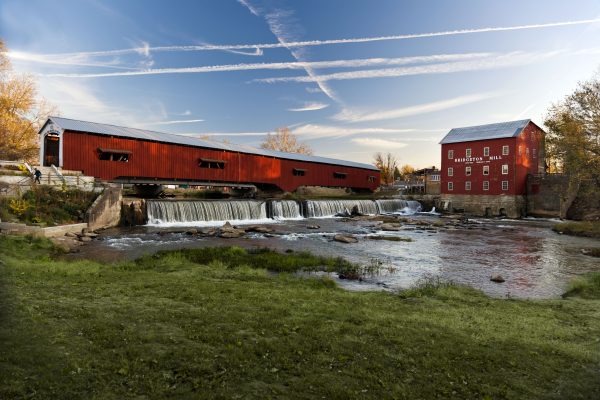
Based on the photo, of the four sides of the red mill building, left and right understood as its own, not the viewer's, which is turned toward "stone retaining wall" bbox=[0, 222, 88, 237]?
front

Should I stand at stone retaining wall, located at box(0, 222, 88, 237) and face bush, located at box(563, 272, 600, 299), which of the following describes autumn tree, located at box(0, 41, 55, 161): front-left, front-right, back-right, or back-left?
back-left

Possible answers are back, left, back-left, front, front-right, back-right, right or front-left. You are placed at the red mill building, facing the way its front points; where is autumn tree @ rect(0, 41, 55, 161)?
front

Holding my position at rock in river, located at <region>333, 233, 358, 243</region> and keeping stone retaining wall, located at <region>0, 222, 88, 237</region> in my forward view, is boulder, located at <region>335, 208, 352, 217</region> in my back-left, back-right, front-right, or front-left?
back-right

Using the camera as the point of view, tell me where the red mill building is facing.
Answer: facing the viewer and to the left of the viewer

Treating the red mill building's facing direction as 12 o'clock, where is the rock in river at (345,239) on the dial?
The rock in river is roughly at 11 o'clock from the red mill building.

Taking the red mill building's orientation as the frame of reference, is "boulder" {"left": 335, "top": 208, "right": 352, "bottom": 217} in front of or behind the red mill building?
in front

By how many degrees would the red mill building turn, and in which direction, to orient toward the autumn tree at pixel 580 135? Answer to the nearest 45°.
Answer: approximately 90° to its left

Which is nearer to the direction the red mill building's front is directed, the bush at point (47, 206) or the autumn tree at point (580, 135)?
the bush
